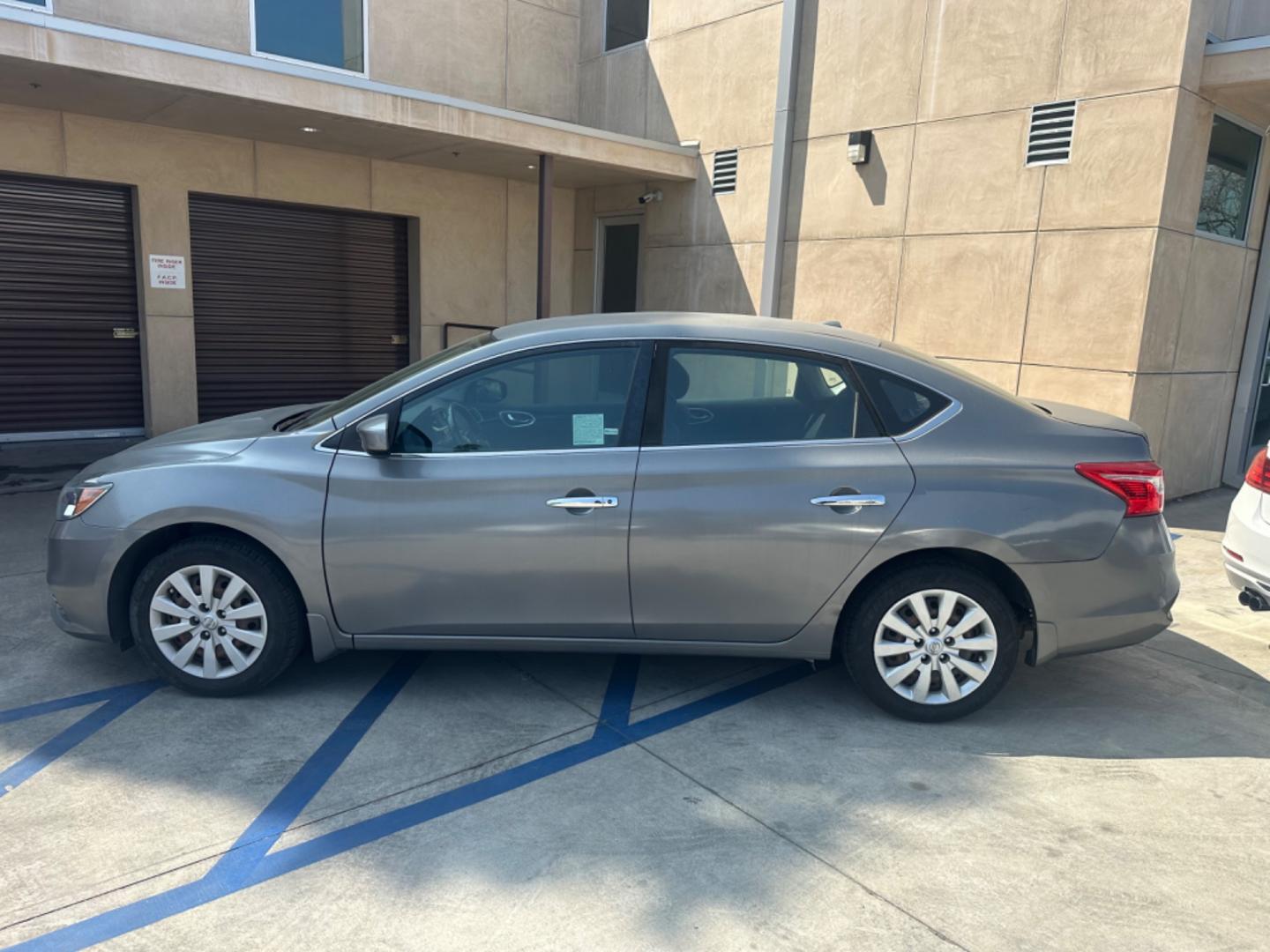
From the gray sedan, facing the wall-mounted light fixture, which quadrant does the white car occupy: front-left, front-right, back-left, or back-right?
front-right

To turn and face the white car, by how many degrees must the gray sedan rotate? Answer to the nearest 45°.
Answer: approximately 180°

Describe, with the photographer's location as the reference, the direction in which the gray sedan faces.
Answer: facing to the left of the viewer

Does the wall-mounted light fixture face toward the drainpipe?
no

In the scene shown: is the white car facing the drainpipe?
no

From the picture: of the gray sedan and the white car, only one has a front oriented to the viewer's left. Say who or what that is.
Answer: the gray sedan

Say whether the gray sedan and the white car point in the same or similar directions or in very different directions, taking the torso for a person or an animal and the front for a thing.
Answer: very different directions

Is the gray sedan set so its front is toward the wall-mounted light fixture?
no

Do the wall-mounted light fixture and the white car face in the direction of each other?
no

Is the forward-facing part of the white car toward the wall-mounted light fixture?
no

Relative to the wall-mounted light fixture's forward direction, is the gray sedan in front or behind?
in front

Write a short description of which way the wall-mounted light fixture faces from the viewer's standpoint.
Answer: facing the viewer and to the left of the viewer

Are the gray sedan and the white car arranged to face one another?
no

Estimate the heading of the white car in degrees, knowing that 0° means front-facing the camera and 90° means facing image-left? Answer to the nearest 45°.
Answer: approximately 225°

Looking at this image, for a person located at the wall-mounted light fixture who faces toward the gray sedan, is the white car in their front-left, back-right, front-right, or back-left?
front-left

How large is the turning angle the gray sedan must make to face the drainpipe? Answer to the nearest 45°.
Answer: approximately 90° to its right

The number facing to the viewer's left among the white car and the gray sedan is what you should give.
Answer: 1

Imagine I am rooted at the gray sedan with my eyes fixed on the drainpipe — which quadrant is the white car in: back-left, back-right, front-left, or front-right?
front-right
